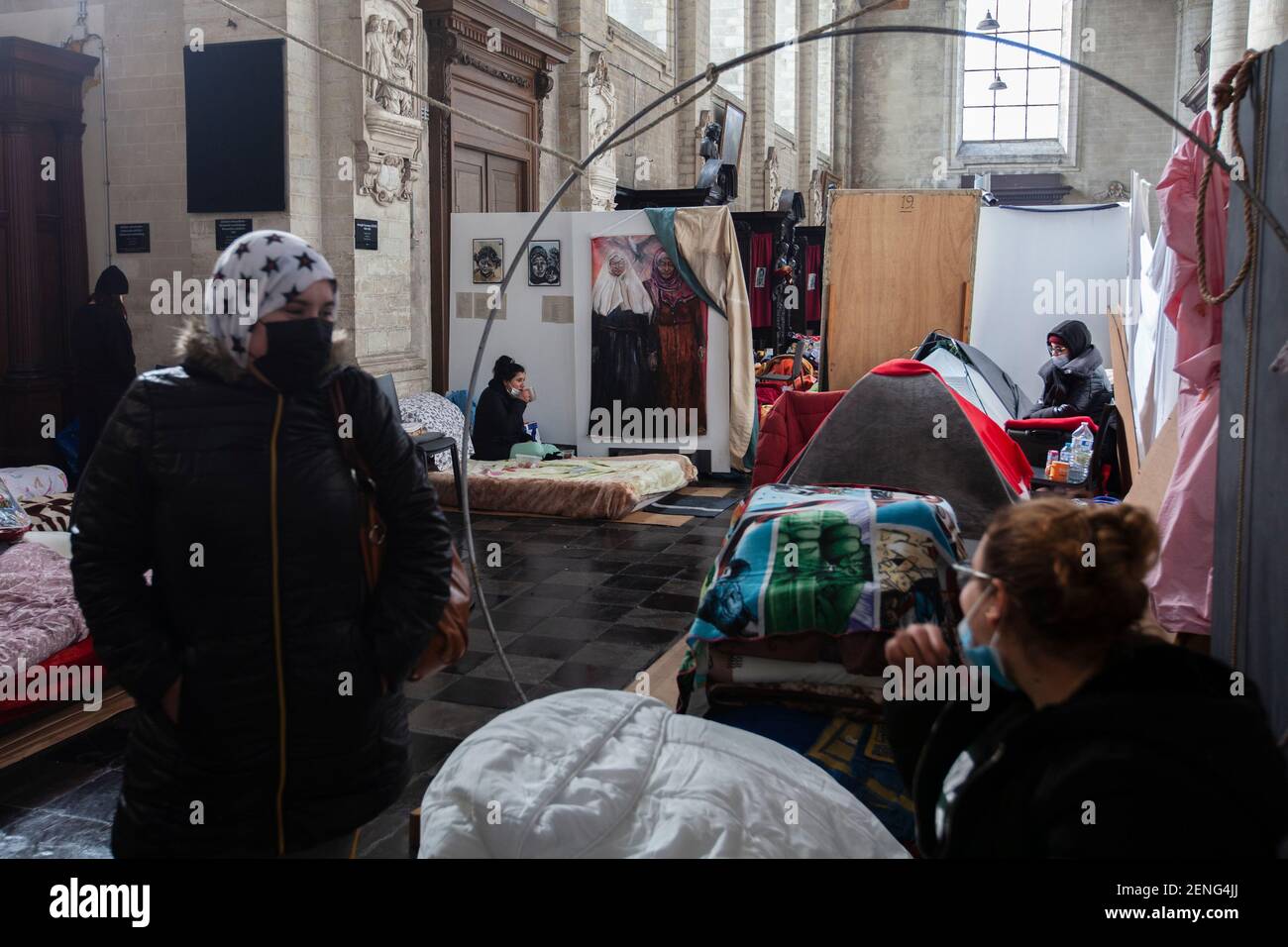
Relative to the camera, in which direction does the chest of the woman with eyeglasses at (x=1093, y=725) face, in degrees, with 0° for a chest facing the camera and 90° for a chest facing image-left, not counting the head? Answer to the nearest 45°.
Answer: approximately 90°

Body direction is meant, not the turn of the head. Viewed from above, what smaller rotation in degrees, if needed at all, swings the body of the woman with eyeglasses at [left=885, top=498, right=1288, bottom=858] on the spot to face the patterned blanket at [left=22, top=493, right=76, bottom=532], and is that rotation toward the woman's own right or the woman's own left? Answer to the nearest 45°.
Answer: approximately 45° to the woman's own right

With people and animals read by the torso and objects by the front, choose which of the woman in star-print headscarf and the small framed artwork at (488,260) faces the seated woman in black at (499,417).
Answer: the small framed artwork

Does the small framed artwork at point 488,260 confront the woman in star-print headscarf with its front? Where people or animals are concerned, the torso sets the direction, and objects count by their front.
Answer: yes

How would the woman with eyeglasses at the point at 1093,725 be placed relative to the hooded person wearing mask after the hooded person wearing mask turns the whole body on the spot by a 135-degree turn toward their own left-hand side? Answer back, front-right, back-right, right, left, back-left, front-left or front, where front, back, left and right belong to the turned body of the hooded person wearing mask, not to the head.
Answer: right

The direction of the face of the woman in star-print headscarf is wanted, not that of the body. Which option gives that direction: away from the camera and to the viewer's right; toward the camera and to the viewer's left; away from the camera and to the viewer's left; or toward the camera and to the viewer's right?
toward the camera and to the viewer's right

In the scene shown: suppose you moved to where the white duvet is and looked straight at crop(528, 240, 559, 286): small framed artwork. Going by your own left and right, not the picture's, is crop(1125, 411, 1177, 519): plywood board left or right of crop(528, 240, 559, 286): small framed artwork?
right

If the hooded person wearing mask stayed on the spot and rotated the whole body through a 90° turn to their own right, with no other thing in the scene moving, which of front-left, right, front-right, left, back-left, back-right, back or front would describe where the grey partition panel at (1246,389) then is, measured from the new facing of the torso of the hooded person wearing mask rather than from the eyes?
back-left
